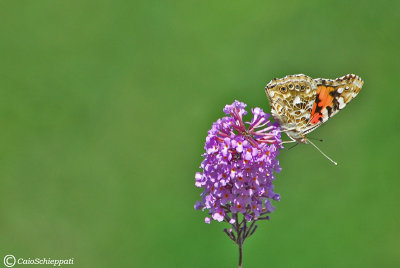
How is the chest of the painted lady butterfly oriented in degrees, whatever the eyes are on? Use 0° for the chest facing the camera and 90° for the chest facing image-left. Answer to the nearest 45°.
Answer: approximately 270°
